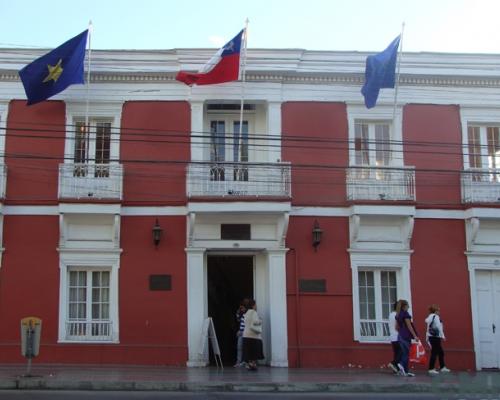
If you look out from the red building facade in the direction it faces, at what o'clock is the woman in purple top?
The woman in purple top is roughly at 10 o'clock from the red building facade.

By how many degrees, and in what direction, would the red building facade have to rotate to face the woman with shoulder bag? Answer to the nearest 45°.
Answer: approximately 90° to its left

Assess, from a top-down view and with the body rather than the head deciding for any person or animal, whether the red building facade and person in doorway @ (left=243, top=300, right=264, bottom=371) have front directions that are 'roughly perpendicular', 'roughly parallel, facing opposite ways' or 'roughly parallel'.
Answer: roughly perpendicular

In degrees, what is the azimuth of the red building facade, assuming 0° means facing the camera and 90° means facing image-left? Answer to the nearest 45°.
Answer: approximately 0°
